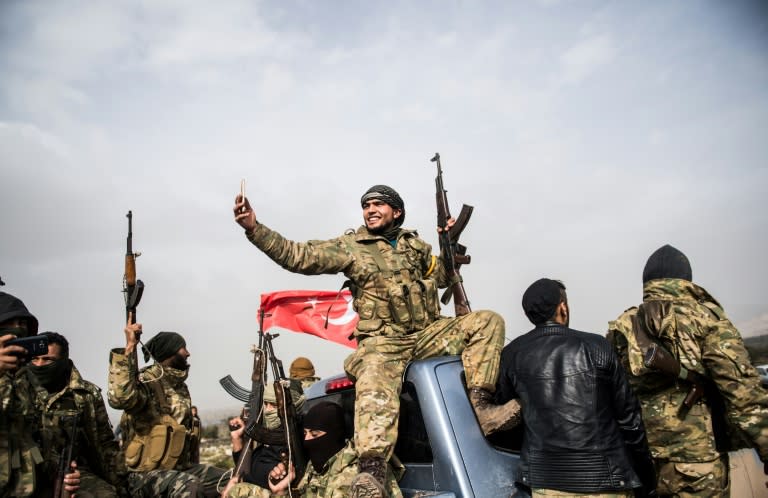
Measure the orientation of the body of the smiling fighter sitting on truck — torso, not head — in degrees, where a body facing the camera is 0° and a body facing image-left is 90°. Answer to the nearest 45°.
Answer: approximately 0°

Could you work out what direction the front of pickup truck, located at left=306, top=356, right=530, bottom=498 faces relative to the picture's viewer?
facing away from the viewer and to the right of the viewer
